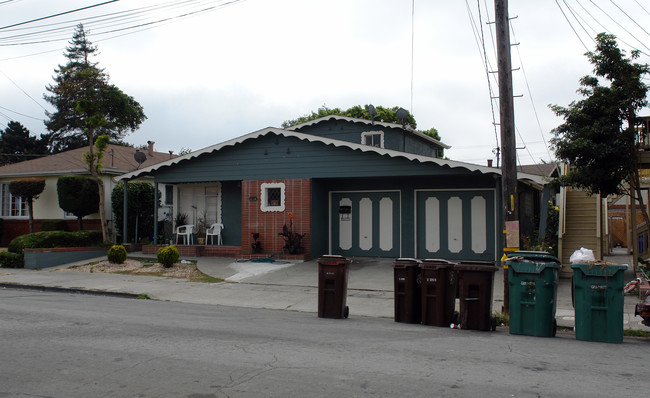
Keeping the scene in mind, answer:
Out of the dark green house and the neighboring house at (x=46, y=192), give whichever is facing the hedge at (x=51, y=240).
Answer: the neighboring house

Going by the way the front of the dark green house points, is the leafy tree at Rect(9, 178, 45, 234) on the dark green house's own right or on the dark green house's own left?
on the dark green house's own right

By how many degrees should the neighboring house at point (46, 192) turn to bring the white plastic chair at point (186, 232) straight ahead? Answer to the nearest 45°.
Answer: approximately 45° to its left

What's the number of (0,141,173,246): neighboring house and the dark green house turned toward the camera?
2

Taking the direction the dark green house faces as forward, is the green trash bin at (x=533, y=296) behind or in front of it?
in front

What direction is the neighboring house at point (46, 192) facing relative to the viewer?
toward the camera

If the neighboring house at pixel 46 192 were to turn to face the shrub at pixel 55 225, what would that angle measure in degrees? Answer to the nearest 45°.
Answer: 0° — it already faces it

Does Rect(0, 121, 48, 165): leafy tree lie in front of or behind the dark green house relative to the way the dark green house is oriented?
behind

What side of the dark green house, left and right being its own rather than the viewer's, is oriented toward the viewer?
front

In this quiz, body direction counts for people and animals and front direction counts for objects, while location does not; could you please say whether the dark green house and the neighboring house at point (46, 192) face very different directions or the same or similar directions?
same or similar directions

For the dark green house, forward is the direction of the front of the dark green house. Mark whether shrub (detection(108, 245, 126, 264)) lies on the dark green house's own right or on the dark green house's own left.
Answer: on the dark green house's own right
